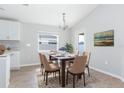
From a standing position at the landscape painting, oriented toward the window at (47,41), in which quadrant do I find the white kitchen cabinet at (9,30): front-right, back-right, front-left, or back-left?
front-left

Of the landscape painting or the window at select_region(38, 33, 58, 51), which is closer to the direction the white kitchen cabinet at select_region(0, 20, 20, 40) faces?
the landscape painting

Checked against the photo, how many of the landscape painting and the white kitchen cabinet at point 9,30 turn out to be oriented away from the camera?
0

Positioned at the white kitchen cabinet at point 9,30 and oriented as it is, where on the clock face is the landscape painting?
The landscape painting is roughly at 10 o'clock from the white kitchen cabinet.

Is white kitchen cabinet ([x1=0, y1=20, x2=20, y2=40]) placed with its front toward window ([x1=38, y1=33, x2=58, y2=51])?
no

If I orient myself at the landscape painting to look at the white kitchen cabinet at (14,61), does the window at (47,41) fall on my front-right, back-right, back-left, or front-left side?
front-right
